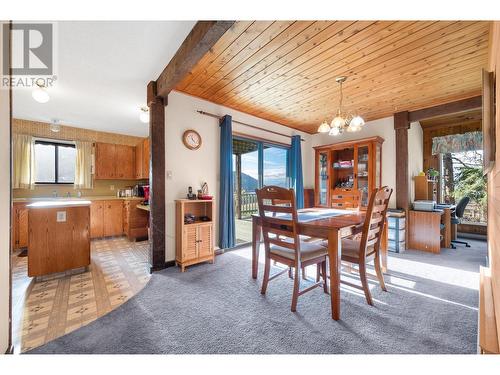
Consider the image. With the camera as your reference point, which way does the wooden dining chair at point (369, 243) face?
facing away from the viewer and to the left of the viewer

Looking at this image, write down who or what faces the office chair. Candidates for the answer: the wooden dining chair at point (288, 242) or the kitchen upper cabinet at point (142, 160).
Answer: the wooden dining chair

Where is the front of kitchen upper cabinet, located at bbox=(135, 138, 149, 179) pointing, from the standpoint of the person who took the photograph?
facing to the left of the viewer

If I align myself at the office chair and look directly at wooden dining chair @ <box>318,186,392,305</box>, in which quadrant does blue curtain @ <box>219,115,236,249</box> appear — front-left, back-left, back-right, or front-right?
front-right

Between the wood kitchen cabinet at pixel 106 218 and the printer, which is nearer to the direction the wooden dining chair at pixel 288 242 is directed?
the printer

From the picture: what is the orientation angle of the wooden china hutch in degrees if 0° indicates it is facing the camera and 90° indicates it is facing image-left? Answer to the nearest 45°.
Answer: approximately 45°

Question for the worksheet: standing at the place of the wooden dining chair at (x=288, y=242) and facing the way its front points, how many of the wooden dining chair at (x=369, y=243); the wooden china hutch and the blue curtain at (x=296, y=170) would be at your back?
0

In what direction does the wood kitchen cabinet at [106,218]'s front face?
toward the camera

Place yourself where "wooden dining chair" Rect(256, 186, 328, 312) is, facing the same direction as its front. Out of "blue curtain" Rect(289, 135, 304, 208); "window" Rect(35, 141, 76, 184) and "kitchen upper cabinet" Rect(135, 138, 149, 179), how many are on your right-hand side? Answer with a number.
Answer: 0

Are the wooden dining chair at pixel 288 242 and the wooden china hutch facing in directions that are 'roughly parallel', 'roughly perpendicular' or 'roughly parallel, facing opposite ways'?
roughly parallel, facing opposite ways

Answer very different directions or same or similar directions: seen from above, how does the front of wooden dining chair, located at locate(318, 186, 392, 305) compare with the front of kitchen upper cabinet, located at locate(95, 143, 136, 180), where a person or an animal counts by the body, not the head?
very different directions

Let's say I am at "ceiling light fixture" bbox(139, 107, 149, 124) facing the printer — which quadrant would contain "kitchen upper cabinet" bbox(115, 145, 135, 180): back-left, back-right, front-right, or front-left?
back-left

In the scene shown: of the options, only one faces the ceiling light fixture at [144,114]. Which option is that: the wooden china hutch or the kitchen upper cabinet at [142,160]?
the wooden china hutch

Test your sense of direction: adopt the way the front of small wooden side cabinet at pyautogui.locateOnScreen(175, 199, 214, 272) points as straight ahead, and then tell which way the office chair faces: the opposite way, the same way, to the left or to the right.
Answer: the opposite way

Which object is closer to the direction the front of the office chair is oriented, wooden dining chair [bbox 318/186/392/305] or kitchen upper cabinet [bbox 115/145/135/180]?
the kitchen upper cabinet

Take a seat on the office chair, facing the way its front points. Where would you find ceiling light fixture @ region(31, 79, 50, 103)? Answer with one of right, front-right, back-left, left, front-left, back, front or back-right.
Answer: front-left

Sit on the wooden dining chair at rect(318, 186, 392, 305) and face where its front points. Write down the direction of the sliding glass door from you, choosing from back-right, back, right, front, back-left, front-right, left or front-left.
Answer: front
